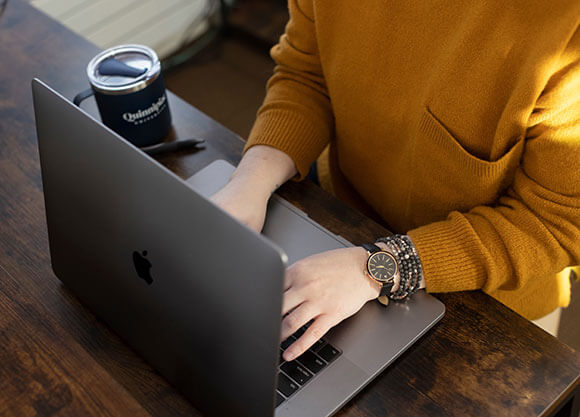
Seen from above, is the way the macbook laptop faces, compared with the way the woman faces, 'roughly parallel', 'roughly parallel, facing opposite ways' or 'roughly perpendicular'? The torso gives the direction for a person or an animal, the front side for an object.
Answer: roughly parallel, facing opposite ways

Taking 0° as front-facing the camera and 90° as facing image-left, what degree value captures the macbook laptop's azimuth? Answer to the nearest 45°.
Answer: approximately 225°

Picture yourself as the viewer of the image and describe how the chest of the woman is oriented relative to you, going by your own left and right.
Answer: facing the viewer and to the left of the viewer
